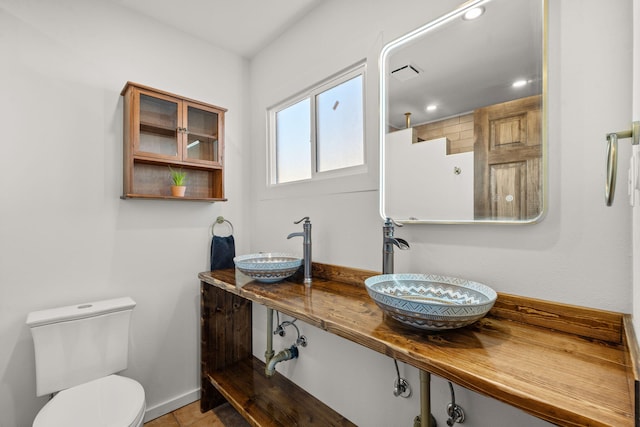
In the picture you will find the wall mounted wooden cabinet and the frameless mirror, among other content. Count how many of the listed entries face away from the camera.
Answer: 0

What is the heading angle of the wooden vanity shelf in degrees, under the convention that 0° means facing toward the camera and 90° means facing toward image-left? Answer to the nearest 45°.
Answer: approximately 45°

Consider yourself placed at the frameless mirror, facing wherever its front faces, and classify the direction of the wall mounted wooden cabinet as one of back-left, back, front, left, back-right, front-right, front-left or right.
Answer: front-right

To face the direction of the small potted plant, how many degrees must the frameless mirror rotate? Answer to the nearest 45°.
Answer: approximately 45° to its right

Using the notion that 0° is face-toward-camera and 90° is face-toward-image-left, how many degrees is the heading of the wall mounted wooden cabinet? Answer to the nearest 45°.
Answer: approximately 315°

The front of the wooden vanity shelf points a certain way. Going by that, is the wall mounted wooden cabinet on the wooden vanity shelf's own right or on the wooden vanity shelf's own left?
on the wooden vanity shelf's own right

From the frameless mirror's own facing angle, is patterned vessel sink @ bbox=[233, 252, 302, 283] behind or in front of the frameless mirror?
in front

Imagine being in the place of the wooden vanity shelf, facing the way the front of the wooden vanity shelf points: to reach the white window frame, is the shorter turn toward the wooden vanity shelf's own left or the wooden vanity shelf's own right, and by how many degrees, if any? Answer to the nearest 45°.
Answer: approximately 90° to the wooden vanity shelf's own right
